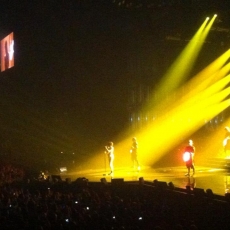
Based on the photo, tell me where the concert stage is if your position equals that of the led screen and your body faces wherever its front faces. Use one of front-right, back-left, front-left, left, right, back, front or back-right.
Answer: left
